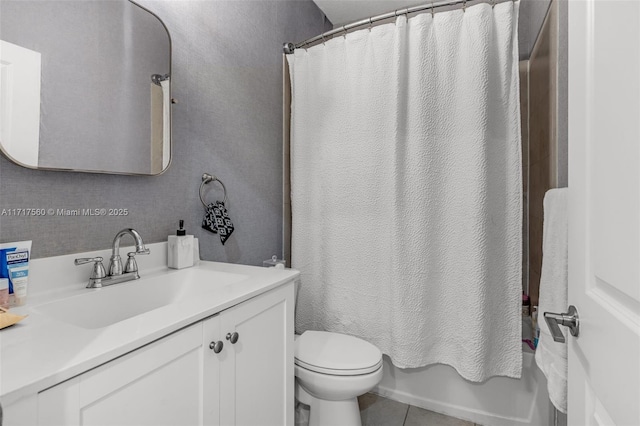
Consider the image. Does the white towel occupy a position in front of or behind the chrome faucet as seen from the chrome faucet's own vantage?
in front

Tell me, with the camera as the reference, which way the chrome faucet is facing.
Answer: facing the viewer and to the right of the viewer

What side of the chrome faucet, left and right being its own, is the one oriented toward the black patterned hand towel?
left

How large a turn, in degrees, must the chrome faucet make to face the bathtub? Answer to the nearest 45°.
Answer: approximately 45° to its left

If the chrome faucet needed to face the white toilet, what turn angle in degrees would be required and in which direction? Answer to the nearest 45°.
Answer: approximately 45° to its left

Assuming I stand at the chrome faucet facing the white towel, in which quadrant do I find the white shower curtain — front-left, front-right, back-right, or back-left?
front-left

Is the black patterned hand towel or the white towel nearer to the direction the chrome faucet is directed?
the white towel
